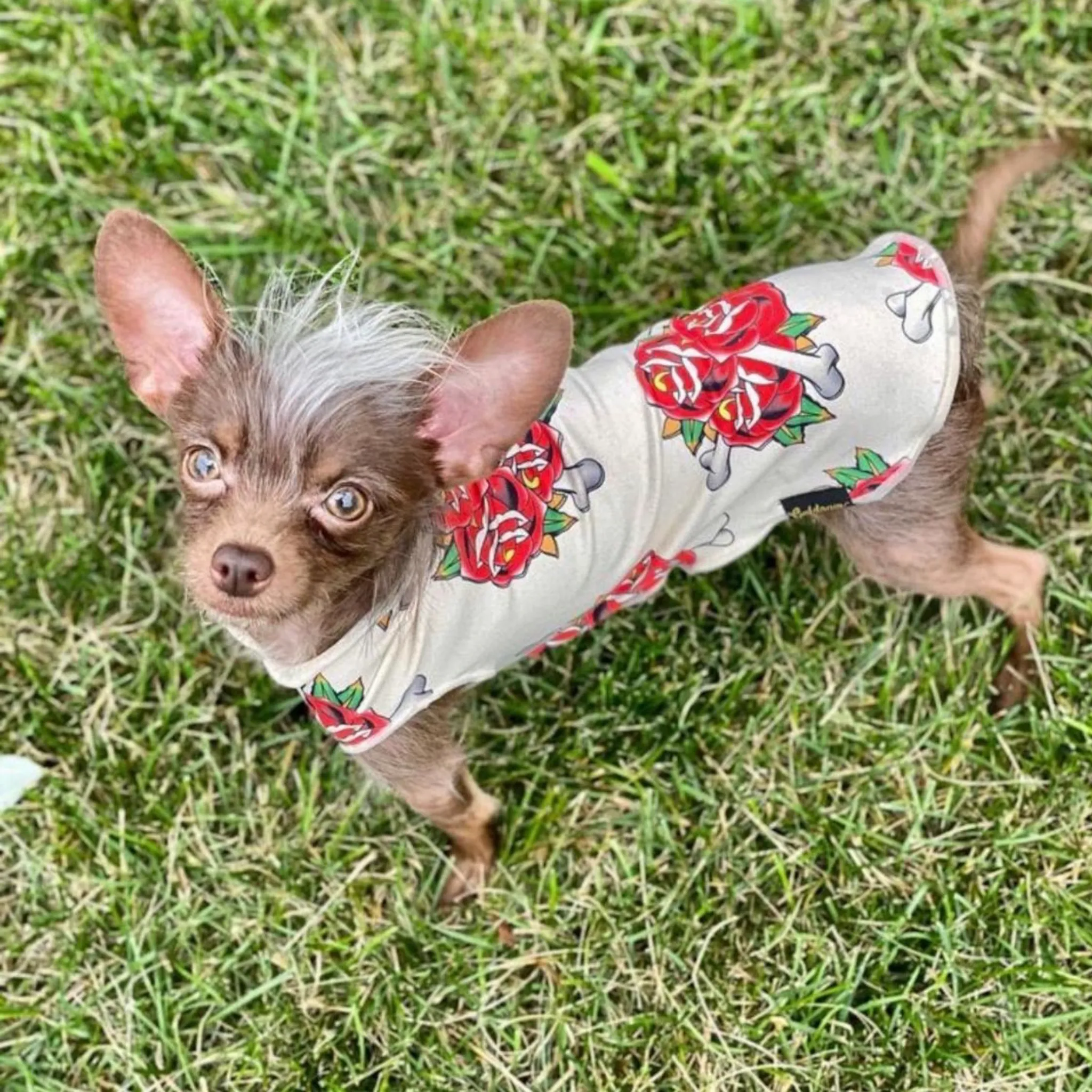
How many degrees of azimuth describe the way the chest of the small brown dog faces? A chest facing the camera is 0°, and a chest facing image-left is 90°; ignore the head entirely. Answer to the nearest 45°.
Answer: approximately 45°

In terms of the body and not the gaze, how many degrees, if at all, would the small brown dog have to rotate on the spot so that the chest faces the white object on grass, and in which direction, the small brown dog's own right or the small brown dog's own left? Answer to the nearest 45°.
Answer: approximately 45° to the small brown dog's own right
